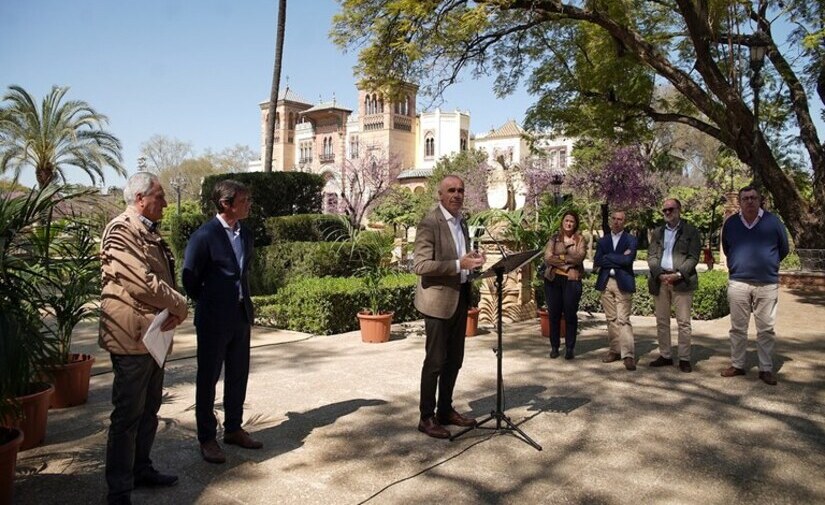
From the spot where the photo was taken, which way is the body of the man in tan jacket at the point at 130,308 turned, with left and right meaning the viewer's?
facing to the right of the viewer

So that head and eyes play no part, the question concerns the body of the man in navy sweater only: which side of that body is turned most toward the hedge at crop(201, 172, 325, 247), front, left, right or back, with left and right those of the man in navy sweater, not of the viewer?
right

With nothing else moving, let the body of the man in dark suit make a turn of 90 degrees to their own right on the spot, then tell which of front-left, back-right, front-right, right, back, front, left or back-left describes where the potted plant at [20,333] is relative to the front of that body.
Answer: front-right

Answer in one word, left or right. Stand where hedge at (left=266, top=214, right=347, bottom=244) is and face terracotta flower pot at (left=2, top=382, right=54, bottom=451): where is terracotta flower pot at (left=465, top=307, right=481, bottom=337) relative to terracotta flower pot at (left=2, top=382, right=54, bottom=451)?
left

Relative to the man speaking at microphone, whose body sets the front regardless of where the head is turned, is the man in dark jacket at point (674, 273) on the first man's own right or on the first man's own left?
on the first man's own left

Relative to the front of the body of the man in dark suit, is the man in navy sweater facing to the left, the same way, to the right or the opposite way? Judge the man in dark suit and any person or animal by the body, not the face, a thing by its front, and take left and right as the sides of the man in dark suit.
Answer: to the right

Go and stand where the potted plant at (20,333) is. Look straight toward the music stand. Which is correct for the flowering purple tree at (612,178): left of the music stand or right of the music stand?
left

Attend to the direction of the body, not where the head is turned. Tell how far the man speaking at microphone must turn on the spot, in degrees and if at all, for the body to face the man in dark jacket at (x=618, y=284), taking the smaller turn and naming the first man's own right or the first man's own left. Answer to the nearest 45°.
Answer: approximately 90° to the first man's own left

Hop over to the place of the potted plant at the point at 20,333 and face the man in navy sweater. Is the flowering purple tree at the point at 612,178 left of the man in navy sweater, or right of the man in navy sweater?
left

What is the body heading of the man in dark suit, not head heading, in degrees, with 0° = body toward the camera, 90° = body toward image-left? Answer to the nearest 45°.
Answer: approximately 315°

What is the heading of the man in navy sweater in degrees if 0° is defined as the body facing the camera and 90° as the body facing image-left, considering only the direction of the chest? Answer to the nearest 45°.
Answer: approximately 0°
